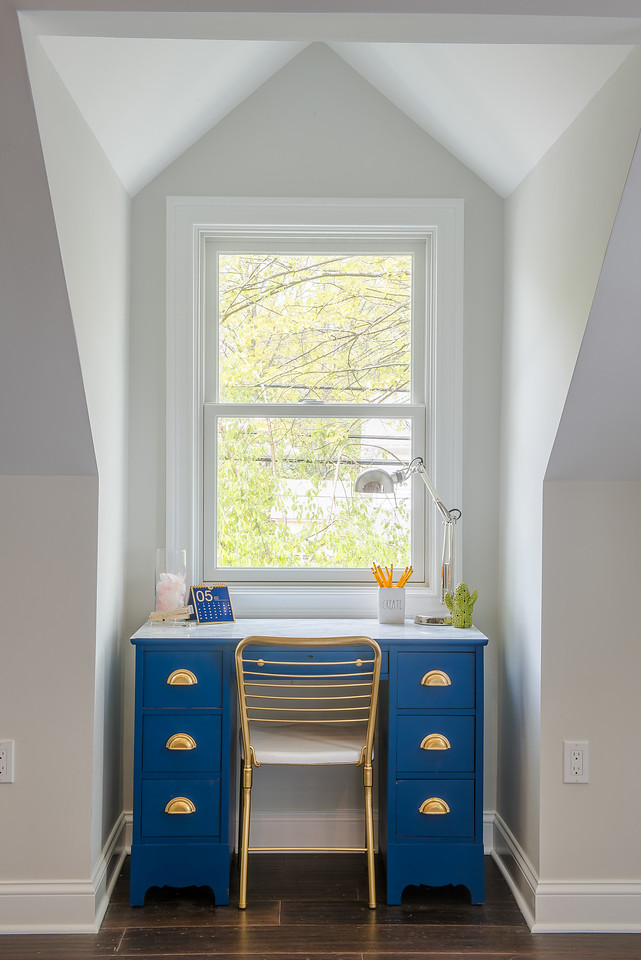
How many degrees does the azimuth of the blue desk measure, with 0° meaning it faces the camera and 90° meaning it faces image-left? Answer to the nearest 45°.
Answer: approximately 0°

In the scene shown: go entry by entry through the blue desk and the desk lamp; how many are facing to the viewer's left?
1

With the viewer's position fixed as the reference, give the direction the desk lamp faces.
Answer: facing to the left of the viewer

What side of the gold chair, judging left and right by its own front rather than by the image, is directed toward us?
back

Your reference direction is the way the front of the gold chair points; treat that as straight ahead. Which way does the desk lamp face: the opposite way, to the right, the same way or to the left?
to the left
